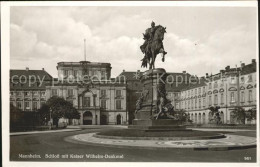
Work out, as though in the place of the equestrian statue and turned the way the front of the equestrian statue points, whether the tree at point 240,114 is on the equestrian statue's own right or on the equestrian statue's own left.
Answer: on the equestrian statue's own left
